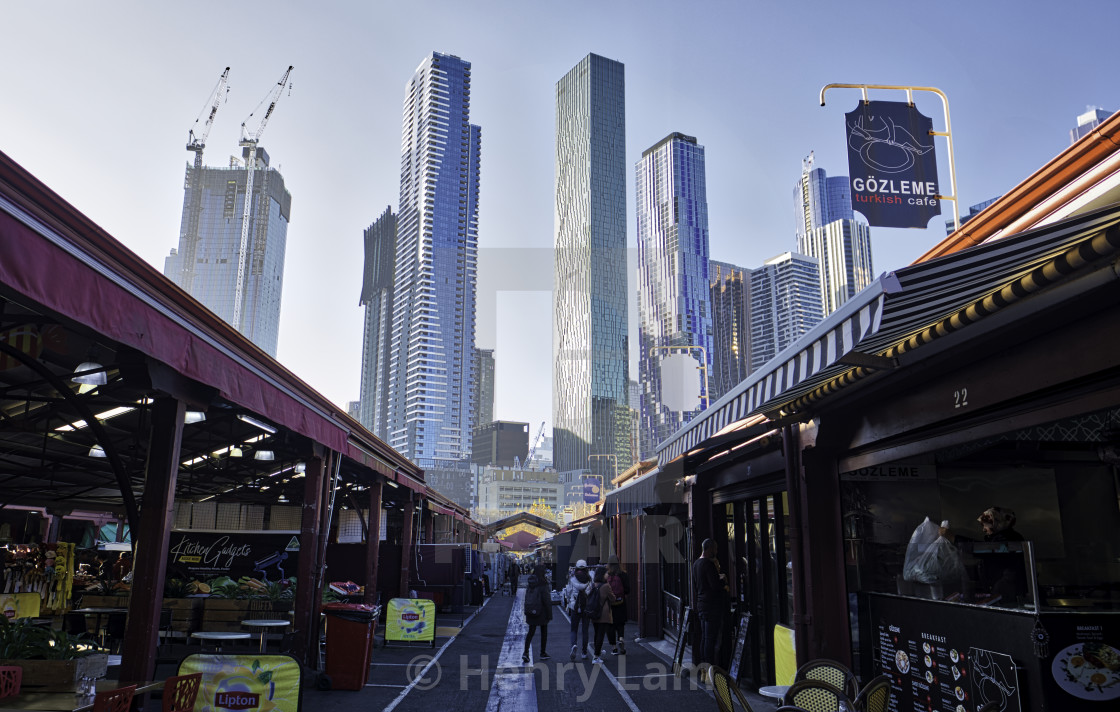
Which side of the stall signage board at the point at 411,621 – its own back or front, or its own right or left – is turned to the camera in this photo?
front

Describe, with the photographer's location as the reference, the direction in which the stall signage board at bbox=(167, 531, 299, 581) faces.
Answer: facing the viewer

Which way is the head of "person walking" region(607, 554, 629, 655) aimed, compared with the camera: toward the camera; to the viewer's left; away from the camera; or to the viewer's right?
away from the camera

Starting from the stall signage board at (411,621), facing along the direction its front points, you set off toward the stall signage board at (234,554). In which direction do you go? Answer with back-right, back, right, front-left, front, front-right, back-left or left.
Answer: right

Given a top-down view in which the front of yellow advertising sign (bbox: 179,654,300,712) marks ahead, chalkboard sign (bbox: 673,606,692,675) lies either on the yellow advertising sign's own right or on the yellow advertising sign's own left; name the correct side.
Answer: on the yellow advertising sign's own left

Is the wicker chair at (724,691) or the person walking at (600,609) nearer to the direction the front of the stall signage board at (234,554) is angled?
the wicker chair

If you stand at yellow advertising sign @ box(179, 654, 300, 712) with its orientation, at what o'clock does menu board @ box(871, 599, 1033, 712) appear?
The menu board is roughly at 10 o'clock from the yellow advertising sign.

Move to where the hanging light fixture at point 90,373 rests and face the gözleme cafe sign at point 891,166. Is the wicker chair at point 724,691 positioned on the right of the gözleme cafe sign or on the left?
right
